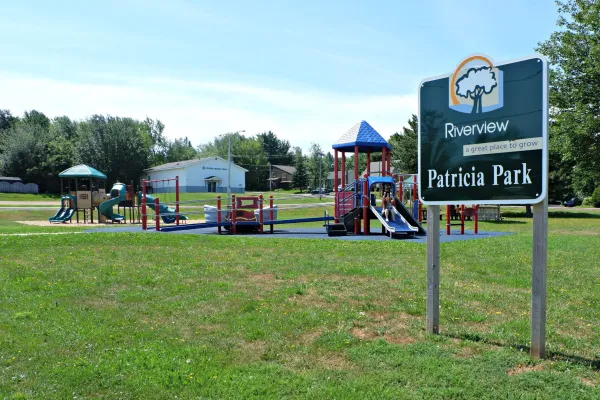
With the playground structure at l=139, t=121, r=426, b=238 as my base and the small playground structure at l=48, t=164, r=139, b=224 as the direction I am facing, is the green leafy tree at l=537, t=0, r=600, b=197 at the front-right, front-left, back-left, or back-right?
back-right

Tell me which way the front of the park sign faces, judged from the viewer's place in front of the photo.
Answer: facing the viewer and to the left of the viewer

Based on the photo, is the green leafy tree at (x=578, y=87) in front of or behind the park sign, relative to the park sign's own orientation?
behind

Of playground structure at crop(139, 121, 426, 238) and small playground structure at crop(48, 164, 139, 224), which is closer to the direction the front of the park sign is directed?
the small playground structure

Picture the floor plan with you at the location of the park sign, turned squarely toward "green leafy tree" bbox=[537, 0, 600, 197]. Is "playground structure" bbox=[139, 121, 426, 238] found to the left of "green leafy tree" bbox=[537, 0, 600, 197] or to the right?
left

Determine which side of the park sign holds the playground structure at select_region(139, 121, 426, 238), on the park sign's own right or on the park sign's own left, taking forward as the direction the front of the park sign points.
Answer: on the park sign's own right

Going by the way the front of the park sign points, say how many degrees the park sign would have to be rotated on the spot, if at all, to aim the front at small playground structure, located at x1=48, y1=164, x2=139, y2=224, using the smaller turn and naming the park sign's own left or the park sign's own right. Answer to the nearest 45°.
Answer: approximately 90° to the park sign's own right
